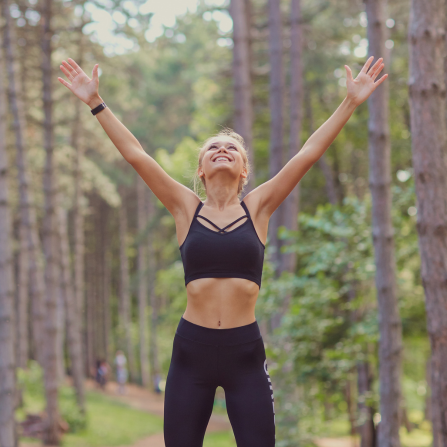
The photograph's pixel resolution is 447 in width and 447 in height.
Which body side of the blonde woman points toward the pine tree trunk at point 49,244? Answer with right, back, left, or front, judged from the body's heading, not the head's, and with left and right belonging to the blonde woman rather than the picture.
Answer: back

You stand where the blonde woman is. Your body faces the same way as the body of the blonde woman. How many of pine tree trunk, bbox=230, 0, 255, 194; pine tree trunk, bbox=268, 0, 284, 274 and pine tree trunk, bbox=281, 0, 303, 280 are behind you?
3

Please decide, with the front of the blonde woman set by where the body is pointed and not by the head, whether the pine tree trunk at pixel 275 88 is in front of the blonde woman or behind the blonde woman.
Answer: behind

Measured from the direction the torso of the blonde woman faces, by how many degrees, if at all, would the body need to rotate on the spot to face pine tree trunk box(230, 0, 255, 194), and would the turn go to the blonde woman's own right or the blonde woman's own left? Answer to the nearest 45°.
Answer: approximately 180°

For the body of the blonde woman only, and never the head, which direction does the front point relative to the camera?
toward the camera

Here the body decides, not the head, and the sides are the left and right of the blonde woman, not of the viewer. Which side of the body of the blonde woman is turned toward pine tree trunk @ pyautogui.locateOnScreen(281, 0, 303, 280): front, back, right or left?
back

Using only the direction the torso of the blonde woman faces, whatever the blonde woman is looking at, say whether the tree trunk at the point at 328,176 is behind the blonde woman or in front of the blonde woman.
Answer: behind

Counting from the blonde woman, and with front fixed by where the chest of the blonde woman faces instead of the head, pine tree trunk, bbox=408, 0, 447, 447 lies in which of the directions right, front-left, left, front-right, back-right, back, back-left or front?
back-left

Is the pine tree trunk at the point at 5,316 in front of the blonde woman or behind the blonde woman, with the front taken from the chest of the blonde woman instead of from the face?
behind

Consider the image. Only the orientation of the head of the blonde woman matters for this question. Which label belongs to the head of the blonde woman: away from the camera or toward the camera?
toward the camera

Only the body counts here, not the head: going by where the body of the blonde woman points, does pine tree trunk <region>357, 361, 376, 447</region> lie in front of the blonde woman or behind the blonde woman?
behind
